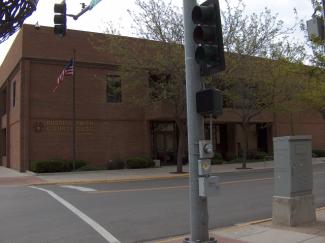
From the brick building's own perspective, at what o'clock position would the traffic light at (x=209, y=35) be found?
The traffic light is roughly at 1 o'clock from the brick building.

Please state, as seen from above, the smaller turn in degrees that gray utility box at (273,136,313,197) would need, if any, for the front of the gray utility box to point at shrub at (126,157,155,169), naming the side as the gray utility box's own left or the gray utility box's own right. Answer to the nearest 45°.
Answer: approximately 180°

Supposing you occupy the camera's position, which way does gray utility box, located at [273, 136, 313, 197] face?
facing the viewer and to the right of the viewer

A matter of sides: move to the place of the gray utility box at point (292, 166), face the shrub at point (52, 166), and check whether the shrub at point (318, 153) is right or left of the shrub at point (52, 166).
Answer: right

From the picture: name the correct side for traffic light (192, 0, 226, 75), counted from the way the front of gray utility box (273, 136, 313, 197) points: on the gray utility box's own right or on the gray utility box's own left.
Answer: on the gray utility box's own right

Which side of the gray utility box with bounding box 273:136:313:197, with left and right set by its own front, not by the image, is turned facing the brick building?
back

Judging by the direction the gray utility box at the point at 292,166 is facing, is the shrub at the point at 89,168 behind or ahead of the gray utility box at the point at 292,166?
behind

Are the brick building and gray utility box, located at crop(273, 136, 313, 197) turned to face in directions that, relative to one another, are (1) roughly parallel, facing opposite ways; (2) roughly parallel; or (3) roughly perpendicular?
roughly parallel

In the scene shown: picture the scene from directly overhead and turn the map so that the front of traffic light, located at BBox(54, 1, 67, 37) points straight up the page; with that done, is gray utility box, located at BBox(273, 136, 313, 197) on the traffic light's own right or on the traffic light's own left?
on the traffic light's own left
